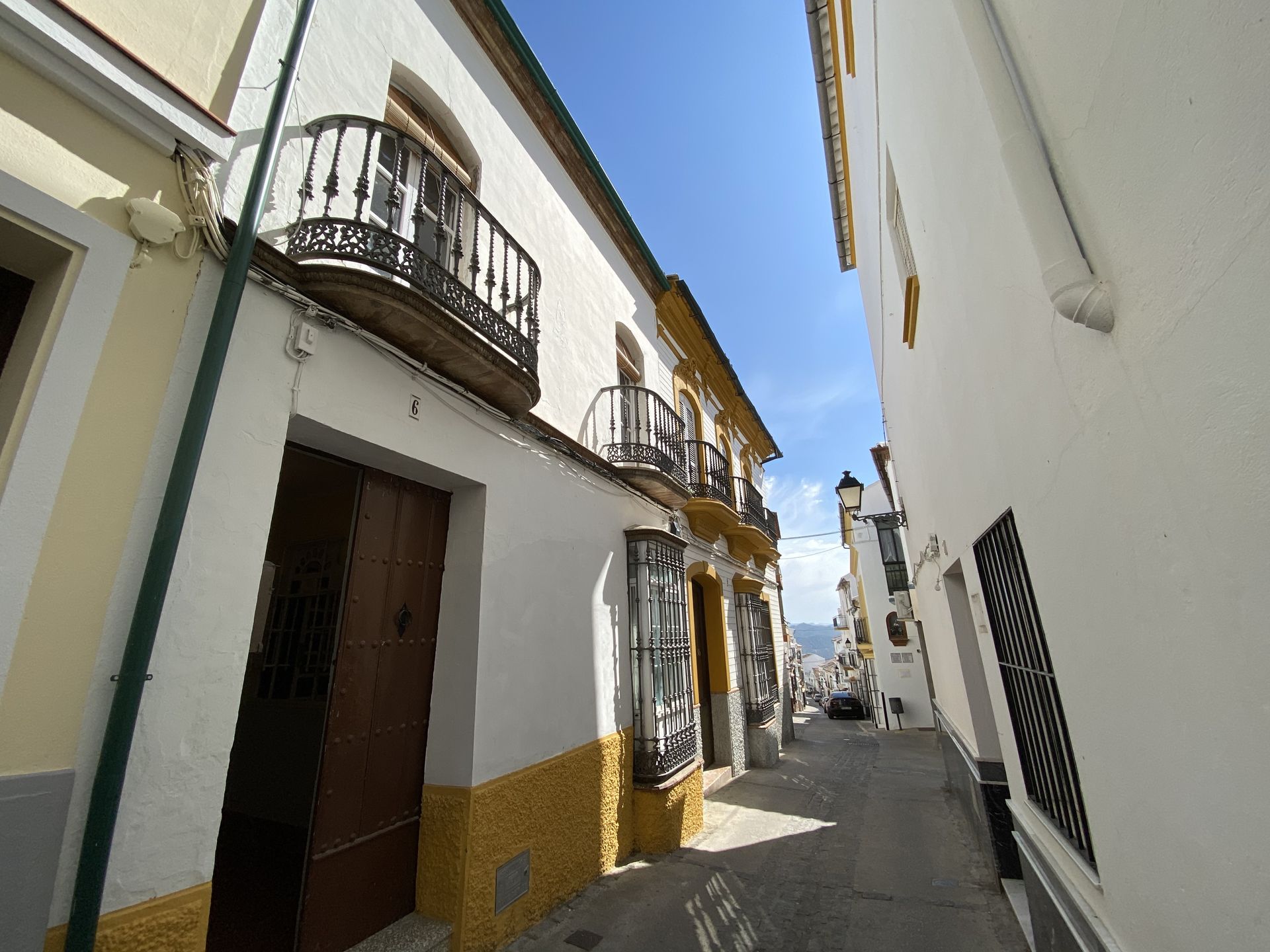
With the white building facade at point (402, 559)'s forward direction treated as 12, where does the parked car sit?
The parked car is roughly at 9 o'clock from the white building facade.

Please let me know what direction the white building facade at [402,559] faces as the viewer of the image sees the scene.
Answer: facing the viewer and to the right of the viewer

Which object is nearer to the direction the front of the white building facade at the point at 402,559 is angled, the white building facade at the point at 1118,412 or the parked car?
the white building facade

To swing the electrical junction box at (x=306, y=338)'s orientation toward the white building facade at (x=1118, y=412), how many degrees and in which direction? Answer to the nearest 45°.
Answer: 0° — it already faces it

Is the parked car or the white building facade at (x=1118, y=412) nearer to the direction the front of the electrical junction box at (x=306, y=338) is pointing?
the white building facade

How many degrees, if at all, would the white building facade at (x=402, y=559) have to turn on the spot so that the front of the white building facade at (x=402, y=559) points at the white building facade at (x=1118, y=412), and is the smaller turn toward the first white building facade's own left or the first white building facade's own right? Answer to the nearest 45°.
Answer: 0° — it already faces it

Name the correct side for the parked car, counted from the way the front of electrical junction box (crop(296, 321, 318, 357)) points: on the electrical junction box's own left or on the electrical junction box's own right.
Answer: on the electrical junction box's own left
